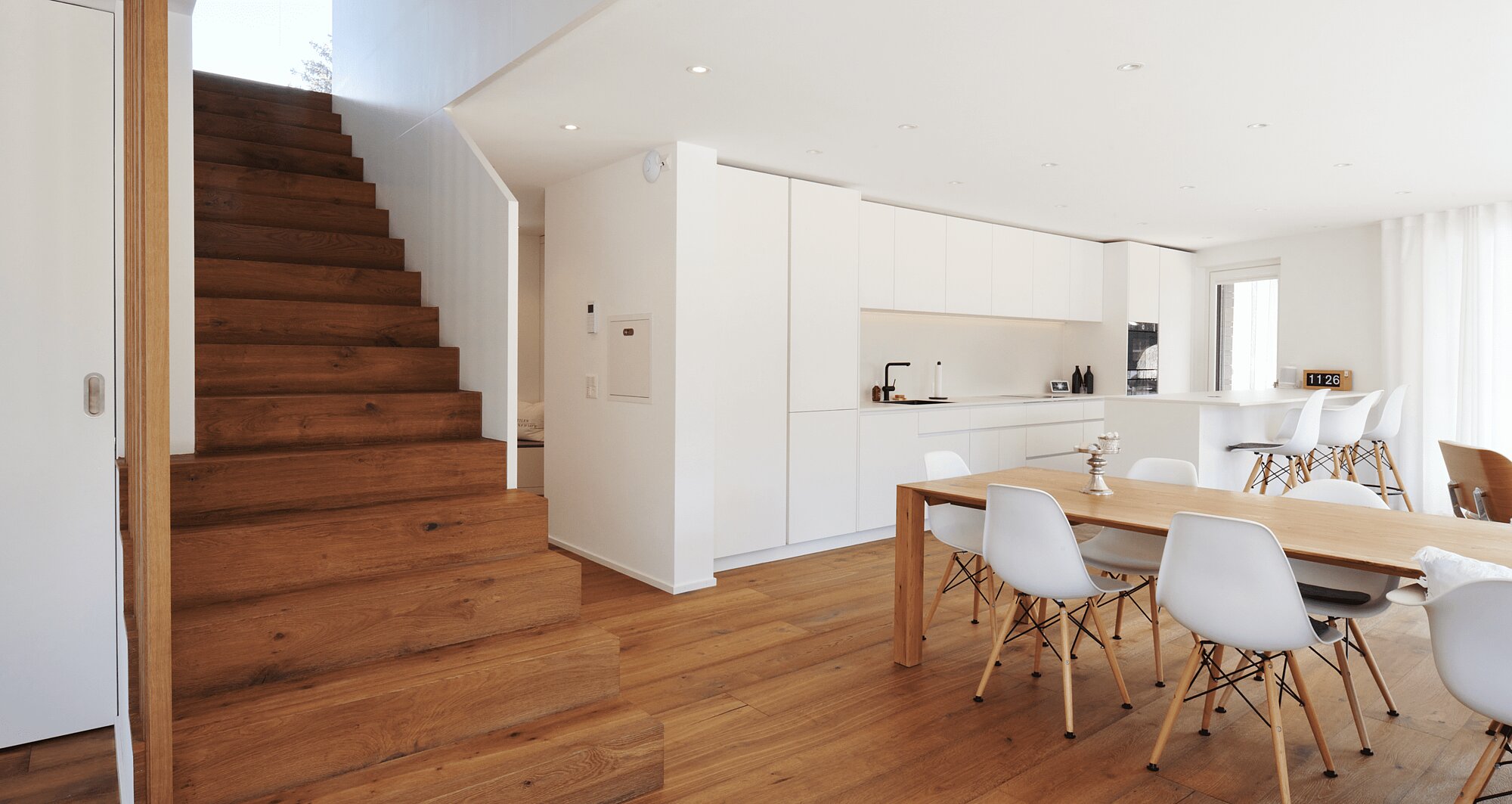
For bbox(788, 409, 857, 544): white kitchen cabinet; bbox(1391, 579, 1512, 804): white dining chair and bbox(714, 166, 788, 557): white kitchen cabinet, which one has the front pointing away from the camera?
the white dining chair

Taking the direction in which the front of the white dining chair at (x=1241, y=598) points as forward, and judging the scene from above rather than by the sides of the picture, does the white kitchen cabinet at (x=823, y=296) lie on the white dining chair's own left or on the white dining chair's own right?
on the white dining chair's own left

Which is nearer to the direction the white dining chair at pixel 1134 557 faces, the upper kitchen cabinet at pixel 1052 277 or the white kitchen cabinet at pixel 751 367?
the white kitchen cabinet

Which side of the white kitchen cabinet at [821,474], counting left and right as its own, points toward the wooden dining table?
front

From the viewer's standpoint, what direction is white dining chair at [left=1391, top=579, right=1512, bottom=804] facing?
away from the camera

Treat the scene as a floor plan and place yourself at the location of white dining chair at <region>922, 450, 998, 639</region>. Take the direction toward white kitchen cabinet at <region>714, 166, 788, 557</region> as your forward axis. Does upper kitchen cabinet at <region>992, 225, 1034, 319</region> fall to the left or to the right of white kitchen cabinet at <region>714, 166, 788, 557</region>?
right

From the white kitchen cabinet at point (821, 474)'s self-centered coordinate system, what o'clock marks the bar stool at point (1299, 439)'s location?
The bar stool is roughly at 10 o'clock from the white kitchen cabinet.

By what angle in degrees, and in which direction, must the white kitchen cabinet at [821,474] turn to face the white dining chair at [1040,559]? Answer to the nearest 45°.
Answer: approximately 45° to its right

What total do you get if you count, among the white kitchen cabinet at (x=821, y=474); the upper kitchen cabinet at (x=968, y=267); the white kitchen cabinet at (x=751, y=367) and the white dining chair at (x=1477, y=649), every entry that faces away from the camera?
1

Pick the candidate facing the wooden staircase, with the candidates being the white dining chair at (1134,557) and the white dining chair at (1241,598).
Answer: the white dining chair at (1134,557)

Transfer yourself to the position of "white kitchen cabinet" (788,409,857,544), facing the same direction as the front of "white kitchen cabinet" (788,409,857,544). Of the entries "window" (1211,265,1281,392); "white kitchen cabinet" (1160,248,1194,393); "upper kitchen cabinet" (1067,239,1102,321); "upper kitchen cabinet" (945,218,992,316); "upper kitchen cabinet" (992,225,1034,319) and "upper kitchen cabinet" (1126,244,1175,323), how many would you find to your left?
6

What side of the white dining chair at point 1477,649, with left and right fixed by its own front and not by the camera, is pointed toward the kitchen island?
front

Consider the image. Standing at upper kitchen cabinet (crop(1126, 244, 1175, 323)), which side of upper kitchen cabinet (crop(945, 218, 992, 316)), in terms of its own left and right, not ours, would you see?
left

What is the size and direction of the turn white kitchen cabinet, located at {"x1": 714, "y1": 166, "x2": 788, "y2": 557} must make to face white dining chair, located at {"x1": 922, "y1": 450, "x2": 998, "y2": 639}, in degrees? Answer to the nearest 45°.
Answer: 0° — it already faces it
